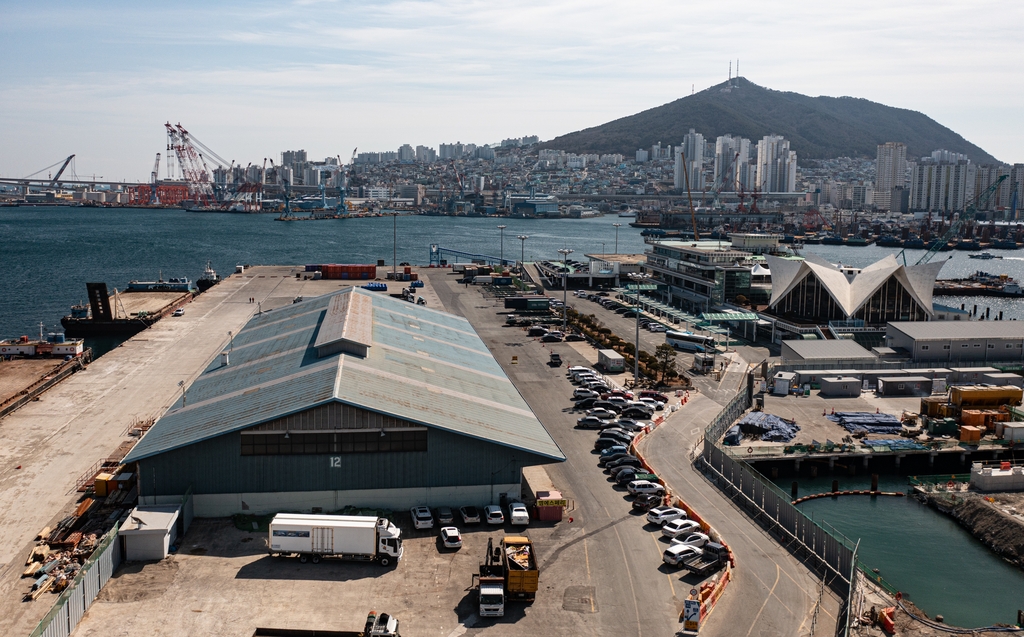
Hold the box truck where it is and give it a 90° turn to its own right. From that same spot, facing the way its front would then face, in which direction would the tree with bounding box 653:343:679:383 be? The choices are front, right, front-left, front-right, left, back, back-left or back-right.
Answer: back-left

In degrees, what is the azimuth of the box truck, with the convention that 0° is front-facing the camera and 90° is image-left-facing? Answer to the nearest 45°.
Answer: approximately 270°

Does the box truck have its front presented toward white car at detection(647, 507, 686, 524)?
yes

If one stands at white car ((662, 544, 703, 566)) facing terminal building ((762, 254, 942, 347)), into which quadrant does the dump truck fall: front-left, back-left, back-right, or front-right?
back-left

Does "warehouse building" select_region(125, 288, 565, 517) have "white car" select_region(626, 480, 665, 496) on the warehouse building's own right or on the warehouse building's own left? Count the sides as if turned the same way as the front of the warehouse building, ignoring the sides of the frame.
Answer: on the warehouse building's own left

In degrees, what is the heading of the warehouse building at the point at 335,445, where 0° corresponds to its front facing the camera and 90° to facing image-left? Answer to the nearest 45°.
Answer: approximately 0°

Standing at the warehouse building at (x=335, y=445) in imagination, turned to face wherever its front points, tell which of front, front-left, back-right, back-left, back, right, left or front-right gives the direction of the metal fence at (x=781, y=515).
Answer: left

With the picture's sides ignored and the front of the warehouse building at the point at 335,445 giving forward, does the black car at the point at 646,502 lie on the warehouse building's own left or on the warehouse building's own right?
on the warehouse building's own left

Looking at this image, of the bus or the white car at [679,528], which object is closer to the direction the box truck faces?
the white car

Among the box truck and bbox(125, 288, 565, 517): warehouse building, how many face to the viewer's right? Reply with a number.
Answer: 1

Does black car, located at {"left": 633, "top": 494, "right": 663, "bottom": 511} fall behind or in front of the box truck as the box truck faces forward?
in front

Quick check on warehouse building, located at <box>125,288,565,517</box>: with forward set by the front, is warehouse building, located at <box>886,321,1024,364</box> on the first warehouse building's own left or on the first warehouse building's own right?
on the first warehouse building's own left

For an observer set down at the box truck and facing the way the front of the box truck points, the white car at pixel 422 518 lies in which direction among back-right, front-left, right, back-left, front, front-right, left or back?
front-left

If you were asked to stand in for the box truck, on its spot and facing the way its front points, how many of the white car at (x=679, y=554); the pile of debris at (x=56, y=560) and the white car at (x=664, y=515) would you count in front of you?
2

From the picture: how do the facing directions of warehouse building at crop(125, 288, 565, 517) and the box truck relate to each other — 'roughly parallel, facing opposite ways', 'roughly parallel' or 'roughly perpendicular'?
roughly perpendicular

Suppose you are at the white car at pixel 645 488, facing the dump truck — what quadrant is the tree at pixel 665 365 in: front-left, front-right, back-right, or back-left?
back-right

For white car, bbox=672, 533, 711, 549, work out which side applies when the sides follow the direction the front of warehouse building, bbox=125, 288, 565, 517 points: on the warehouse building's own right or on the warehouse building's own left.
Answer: on the warehouse building's own left
